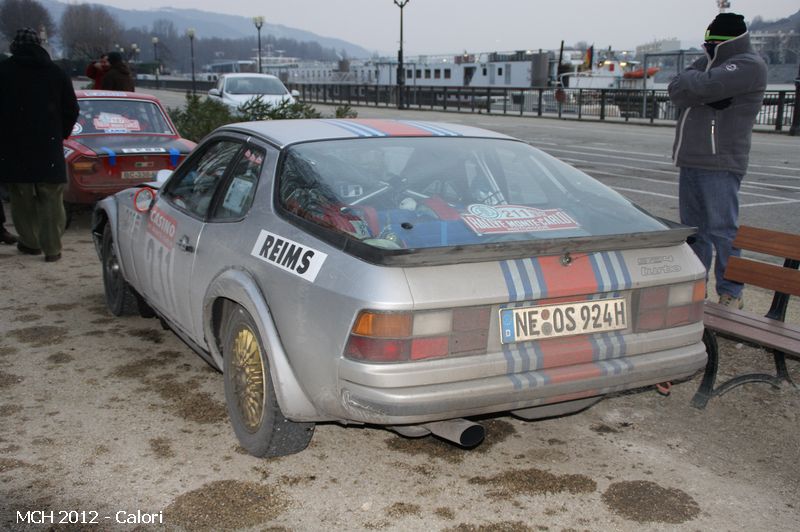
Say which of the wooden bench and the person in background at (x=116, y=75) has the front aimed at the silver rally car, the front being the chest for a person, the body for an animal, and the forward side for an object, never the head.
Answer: the wooden bench

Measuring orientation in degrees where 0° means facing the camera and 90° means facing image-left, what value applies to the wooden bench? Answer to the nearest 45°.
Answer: approximately 45°

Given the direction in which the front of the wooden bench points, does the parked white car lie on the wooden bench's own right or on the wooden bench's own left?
on the wooden bench's own right

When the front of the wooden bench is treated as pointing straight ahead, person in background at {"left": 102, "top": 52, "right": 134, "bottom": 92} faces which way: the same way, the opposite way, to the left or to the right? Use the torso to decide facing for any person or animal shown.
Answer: to the right

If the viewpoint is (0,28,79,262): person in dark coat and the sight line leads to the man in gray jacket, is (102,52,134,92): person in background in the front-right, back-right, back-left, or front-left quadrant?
back-left

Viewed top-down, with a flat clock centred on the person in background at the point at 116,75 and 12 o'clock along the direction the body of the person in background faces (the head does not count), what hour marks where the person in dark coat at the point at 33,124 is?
The person in dark coat is roughly at 6 o'clock from the person in background.

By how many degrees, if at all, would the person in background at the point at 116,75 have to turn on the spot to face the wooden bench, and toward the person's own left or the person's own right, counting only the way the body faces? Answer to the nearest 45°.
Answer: approximately 180°

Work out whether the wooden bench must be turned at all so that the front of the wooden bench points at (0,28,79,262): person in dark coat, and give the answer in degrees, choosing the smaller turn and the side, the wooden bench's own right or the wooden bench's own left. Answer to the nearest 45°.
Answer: approximately 45° to the wooden bench's own right

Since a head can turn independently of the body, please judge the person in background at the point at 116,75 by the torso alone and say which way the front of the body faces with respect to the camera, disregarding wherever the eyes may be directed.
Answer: away from the camera

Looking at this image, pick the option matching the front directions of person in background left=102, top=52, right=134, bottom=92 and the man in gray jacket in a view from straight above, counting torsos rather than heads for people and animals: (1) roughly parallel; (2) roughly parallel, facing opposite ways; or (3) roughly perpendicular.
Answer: roughly perpendicular

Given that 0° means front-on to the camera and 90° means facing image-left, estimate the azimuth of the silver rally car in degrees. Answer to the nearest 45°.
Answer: approximately 135°
